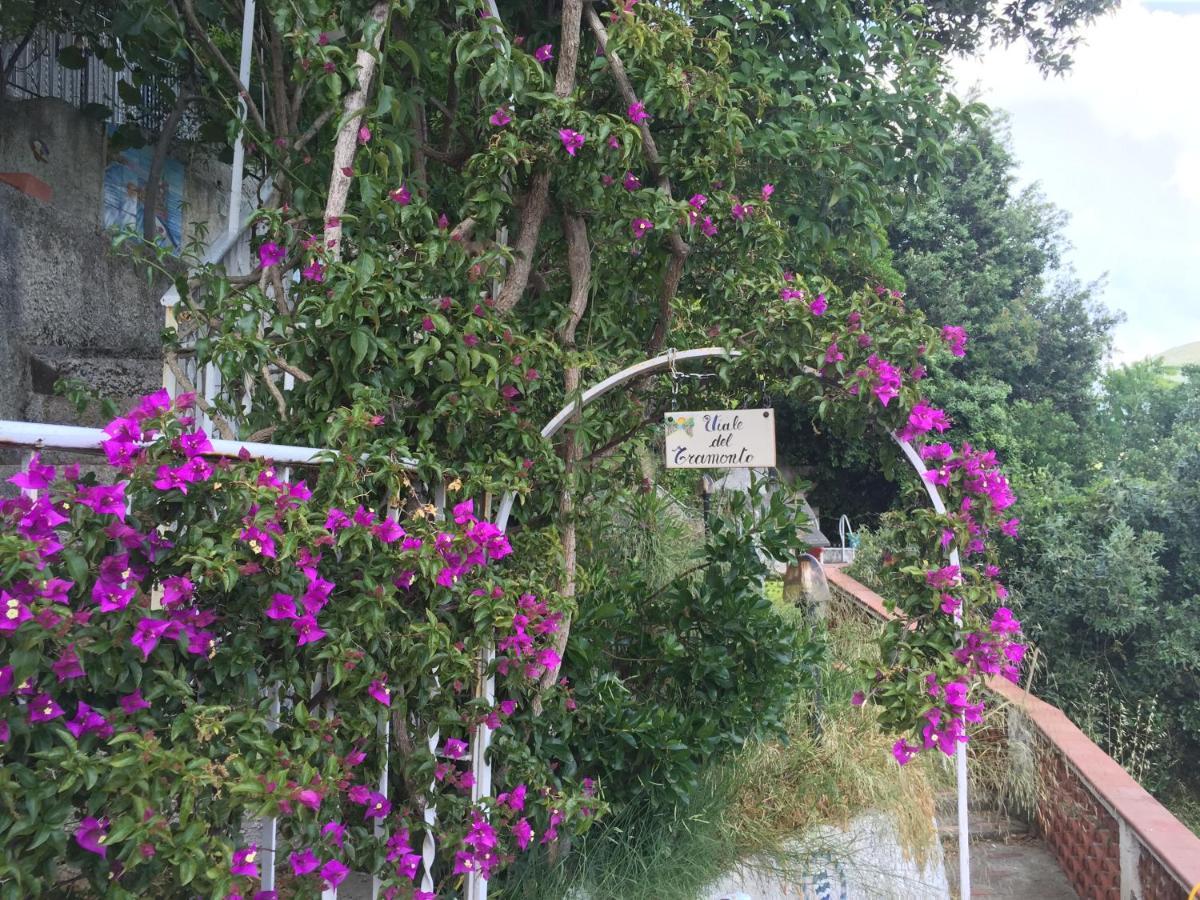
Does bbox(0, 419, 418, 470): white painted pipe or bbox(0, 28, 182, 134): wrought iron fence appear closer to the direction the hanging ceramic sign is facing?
the white painted pipe

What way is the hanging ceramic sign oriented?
toward the camera

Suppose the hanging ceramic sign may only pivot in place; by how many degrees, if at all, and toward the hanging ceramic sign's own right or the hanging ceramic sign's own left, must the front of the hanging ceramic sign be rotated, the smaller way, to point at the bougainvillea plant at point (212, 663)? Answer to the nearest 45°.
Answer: approximately 45° to the hanging ceramic sign's own right

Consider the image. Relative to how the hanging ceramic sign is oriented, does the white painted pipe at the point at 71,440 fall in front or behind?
in front

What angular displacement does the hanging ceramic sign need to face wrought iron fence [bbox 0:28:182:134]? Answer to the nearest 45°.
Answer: approximately 135° to its right
